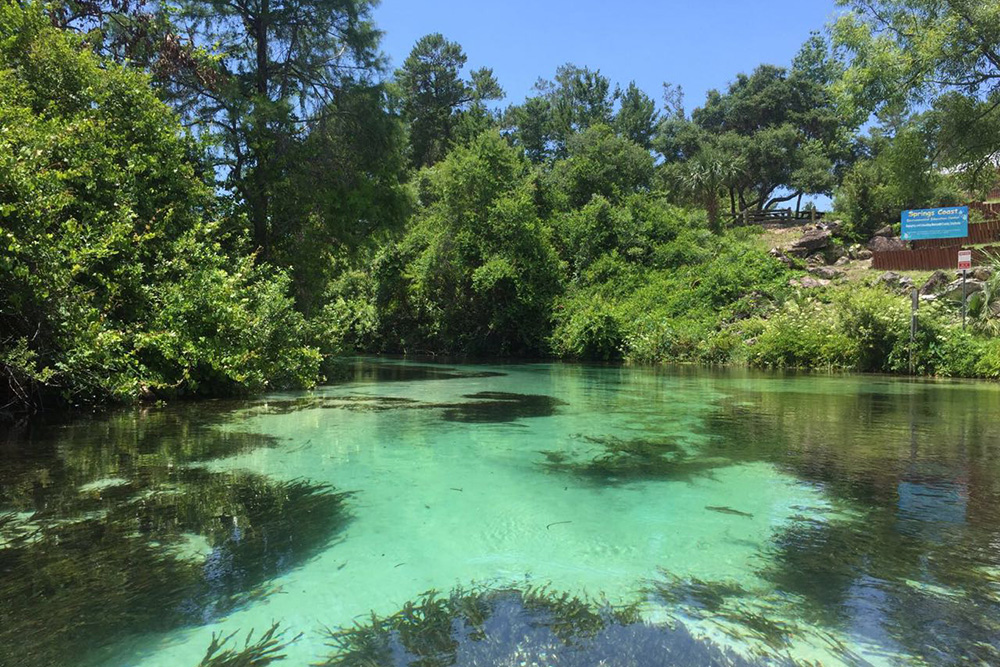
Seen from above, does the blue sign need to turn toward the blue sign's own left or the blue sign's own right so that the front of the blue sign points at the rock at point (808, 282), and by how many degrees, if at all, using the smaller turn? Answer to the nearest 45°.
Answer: approximately 45° to the blue sign's own right

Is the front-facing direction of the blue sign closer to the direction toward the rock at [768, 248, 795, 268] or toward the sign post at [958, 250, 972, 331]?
the sign post

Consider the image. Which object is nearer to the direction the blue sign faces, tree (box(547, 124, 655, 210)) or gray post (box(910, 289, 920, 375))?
the gray post

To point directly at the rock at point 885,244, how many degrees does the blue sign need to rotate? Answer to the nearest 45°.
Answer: approximately 135° to its right

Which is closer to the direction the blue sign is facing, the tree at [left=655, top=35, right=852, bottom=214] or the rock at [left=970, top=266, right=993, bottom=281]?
the rock

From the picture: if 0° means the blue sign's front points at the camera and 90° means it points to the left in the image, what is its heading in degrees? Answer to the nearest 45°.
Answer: approximately 0°

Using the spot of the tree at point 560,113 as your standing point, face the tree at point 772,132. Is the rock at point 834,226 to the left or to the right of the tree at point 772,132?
right

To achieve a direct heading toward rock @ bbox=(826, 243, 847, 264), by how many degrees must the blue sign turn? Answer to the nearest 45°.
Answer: approximately 135° to its right

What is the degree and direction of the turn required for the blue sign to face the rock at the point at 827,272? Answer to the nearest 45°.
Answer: approximately 90° to its right
